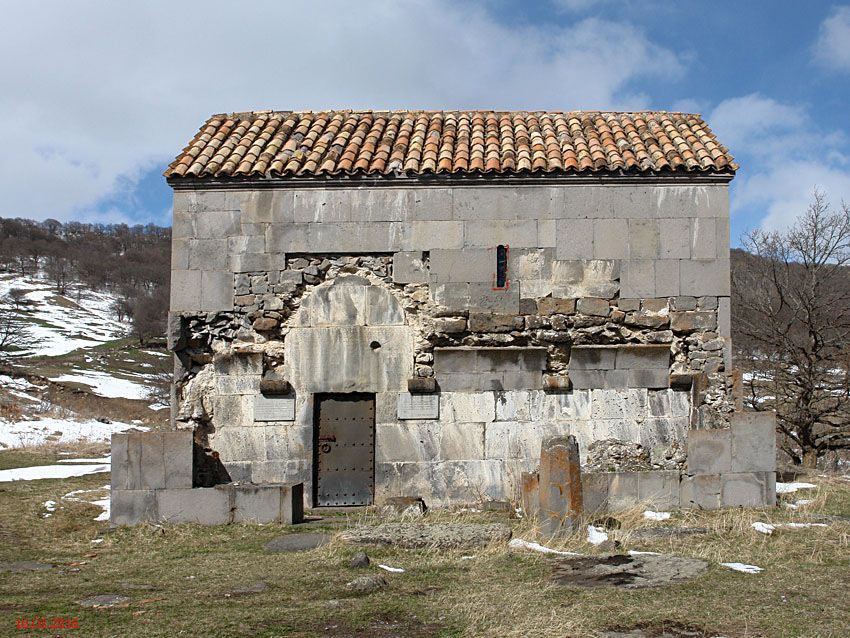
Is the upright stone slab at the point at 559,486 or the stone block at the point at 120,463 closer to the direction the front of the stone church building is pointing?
the upright stone slab

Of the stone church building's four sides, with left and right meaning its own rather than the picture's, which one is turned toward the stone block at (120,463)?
right

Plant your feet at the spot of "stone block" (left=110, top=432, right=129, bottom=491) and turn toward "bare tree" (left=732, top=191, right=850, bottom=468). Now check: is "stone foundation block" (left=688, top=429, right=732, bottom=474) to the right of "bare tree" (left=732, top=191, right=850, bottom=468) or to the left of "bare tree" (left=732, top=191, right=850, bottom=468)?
right

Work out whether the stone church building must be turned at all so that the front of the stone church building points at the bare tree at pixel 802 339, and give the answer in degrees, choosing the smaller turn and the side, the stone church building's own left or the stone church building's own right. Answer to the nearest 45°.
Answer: approximately 135° to the stone church building's own left

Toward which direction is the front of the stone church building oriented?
toward the camera

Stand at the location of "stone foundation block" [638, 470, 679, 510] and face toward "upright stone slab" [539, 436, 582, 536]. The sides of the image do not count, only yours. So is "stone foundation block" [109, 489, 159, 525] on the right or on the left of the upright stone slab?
right

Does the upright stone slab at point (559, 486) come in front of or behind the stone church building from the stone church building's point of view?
in front
